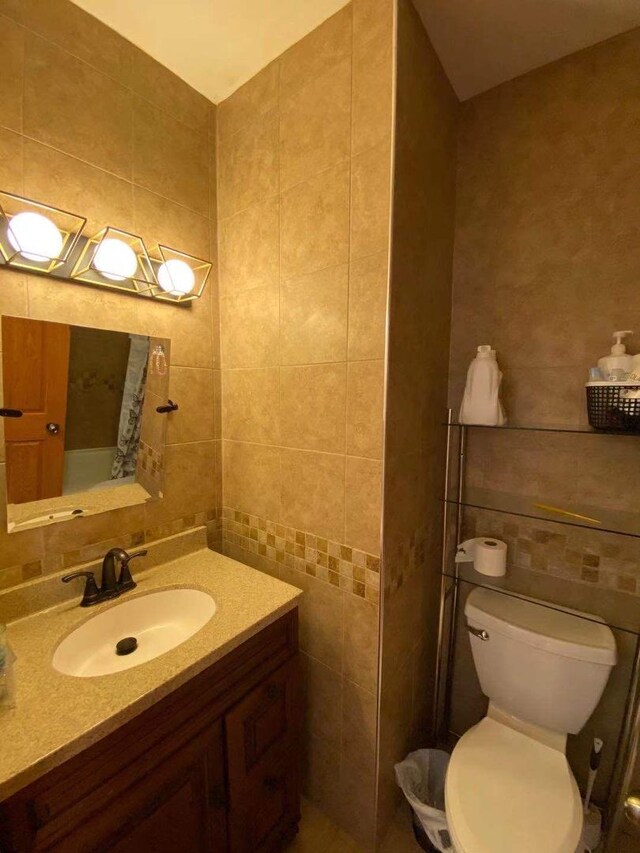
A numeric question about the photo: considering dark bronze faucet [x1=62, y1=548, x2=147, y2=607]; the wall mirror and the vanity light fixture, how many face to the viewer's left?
0

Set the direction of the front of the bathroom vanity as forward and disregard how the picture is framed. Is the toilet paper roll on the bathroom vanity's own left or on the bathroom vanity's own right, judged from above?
on the bathroom vanity's own left

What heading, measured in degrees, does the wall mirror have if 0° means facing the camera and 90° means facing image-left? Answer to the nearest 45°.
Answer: approximately 315°

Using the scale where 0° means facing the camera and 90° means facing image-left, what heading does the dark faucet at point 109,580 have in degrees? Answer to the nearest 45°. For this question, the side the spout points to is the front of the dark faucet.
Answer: approximately 315°

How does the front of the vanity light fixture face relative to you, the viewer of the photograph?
facing the viewer and to the right of the viewer

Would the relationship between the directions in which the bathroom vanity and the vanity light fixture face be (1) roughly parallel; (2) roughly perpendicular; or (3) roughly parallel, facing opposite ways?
roughly parallel
